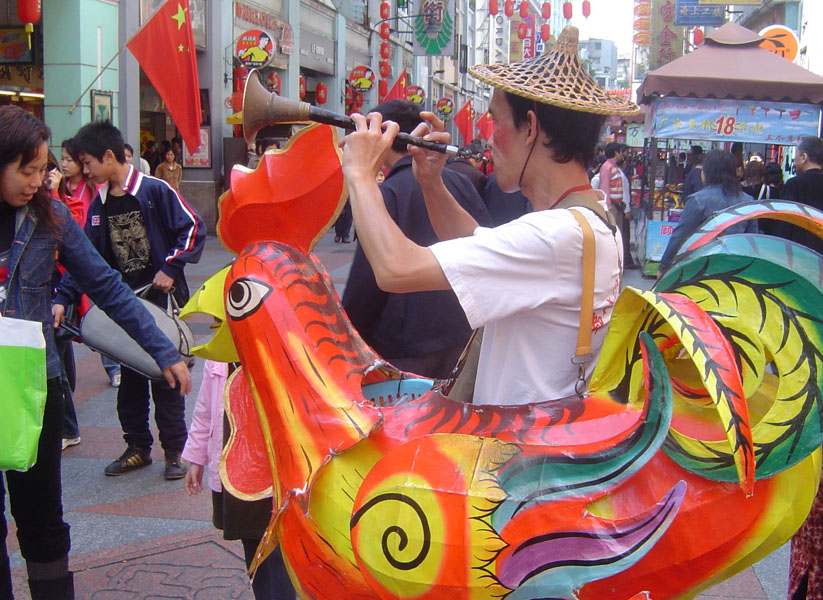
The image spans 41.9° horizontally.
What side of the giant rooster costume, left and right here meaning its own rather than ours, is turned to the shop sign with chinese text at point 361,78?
right

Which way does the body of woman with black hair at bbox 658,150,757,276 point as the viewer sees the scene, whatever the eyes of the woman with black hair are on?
away from the camera

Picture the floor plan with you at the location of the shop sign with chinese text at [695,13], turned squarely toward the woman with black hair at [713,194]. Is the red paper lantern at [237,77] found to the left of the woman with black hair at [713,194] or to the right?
right

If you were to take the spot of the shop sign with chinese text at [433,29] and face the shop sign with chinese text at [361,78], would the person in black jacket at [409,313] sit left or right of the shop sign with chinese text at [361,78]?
left

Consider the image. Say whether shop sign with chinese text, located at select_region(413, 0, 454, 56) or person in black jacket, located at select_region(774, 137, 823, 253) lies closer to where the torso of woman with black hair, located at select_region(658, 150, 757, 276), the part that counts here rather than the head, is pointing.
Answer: the shop sign with chinese text

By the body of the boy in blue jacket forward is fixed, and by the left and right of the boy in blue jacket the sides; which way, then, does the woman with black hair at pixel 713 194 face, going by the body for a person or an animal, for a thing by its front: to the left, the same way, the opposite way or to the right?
the opposite way

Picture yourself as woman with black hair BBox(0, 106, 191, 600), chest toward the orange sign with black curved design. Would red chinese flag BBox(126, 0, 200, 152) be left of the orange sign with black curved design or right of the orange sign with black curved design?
left

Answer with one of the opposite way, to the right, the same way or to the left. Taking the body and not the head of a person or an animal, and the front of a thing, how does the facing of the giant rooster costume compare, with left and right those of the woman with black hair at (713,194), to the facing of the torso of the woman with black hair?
to the left
